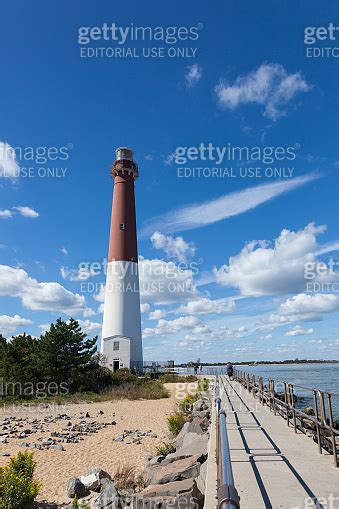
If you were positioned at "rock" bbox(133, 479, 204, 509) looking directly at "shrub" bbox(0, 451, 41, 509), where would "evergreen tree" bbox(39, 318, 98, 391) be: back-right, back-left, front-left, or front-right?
front-right

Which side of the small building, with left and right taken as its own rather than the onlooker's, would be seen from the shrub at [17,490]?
front

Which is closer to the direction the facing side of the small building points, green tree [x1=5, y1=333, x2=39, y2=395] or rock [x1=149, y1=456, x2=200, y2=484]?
the rock

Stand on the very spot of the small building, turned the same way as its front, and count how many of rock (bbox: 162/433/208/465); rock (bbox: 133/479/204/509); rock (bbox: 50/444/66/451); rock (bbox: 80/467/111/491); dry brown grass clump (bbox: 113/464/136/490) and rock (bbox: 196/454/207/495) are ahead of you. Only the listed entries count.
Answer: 6

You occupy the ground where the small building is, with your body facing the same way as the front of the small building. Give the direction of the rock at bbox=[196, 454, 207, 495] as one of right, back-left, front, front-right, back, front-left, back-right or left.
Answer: front

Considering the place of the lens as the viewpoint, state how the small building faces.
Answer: facing the viewer

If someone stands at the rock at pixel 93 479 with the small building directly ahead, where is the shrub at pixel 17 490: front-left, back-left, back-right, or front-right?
back-left

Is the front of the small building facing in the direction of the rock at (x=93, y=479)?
yes

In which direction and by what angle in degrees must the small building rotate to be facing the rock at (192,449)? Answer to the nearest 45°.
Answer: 0° — it already faces it

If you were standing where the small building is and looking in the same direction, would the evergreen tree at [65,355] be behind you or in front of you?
in front

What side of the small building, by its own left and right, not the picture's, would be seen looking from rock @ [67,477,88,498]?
front

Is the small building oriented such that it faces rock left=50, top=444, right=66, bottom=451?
yes

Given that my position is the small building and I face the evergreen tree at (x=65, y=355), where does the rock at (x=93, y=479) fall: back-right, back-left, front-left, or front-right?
front-left

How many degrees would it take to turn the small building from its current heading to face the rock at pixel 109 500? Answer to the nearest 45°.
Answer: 0° — it already faces it
